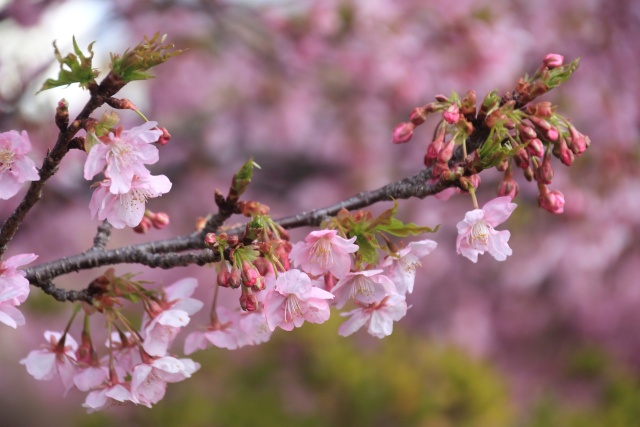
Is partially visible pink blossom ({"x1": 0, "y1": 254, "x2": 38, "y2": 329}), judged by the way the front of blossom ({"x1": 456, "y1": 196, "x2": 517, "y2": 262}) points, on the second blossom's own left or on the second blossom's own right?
on the second blossom's own right

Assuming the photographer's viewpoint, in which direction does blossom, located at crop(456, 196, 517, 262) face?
facing the viewer

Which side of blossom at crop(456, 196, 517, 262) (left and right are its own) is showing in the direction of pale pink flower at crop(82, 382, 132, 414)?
right

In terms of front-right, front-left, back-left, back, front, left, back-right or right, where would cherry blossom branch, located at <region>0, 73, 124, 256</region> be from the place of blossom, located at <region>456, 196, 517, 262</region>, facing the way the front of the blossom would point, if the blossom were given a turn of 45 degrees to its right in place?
front
